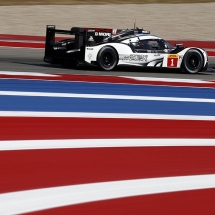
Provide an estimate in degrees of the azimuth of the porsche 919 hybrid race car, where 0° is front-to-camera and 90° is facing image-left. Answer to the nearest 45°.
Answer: approximately 225°
